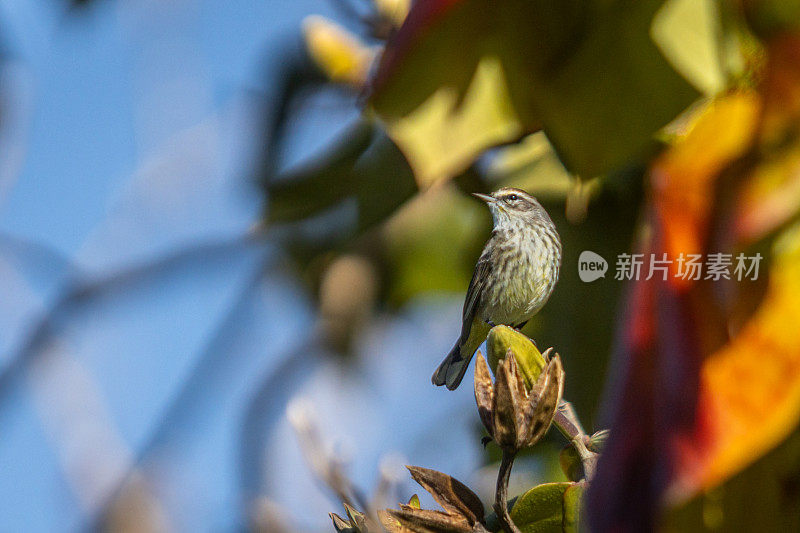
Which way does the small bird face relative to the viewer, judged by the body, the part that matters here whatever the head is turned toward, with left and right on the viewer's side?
facing the viewer and to the right of the viewer
